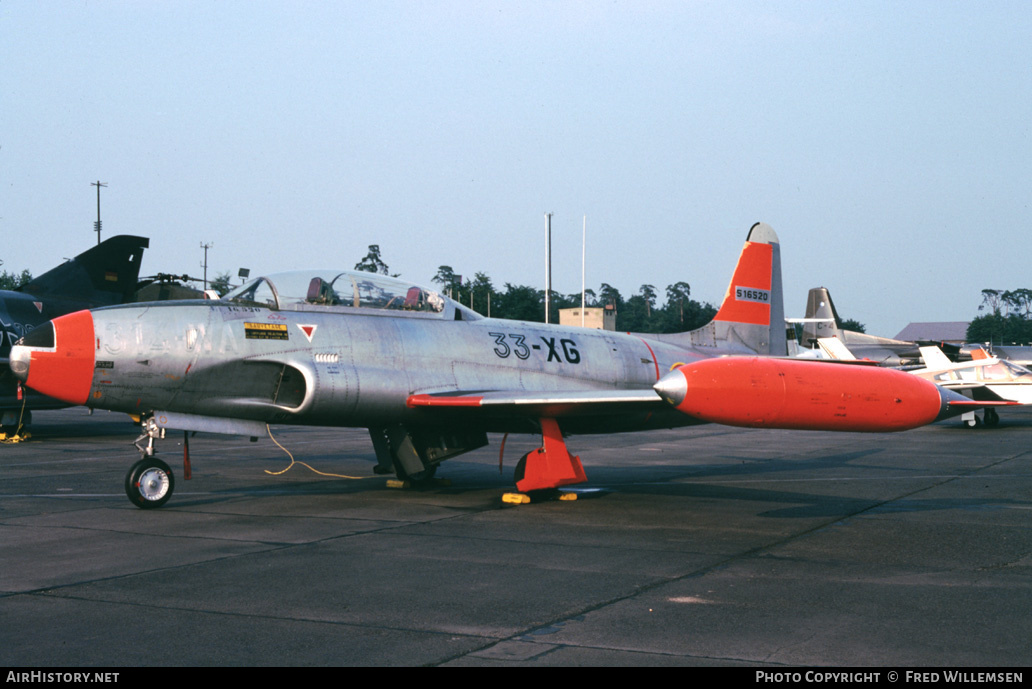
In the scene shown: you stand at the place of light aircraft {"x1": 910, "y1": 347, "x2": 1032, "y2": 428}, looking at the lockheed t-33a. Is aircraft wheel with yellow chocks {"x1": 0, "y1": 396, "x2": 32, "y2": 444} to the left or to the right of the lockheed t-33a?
right

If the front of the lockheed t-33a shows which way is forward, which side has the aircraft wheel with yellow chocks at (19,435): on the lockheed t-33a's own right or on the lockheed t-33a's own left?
on the lockheed t-33a's own right

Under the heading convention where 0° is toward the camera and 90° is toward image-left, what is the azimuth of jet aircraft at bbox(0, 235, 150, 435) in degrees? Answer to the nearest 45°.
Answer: approximately 90°

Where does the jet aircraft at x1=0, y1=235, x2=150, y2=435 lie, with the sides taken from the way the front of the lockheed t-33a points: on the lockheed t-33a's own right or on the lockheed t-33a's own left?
on the lockheed t-33a's own right

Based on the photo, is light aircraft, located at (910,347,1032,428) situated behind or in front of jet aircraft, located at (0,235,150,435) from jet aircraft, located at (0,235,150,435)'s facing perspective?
behind

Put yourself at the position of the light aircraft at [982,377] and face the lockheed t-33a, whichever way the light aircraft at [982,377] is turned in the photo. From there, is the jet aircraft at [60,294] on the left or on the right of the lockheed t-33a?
right

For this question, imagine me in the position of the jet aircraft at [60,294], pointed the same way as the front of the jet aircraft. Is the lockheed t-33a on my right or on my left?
on my left

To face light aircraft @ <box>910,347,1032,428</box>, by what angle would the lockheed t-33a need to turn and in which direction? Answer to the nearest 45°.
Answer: approximately 180°
